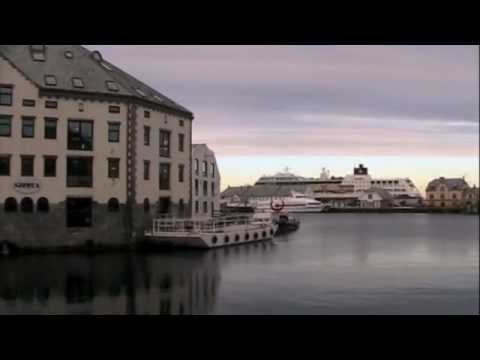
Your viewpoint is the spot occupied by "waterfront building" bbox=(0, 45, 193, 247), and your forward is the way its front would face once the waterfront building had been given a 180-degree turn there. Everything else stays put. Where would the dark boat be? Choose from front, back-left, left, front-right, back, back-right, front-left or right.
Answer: front-right

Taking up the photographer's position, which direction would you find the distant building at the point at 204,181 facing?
facing the viewer and to the right of the viewer

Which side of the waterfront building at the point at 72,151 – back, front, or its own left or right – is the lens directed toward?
front

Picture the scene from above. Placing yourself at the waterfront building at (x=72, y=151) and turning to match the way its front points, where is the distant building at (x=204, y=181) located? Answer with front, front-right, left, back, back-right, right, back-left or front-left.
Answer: back-left

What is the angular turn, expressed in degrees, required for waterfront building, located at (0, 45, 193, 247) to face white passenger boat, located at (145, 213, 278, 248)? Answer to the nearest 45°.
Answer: approximately 90° to its left

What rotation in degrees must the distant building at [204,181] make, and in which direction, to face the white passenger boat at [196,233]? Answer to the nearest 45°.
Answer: approximately 45° to its right

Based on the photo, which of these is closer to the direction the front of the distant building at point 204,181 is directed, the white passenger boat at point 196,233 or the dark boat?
the white passenger boat
